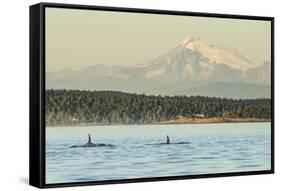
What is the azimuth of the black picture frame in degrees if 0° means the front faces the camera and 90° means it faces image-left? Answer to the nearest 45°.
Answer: approximately 315°
